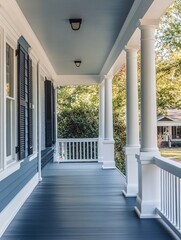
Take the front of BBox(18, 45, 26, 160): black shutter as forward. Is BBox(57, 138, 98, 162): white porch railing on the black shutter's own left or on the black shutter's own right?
on the black shutter's own left

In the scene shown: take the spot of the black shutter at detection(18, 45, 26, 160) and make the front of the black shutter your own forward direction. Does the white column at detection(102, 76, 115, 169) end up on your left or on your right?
on your left

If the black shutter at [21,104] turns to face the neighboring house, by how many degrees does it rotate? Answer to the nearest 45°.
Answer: approximately 45° to its left

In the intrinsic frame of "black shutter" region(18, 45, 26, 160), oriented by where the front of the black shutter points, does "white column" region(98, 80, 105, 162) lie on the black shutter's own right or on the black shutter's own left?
on the black shutter's own left

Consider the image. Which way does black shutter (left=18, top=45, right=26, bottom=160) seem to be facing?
to the viewer's right

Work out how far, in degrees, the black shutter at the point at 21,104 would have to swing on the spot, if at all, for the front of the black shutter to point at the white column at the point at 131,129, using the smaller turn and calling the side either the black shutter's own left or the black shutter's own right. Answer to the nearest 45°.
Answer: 0° — it already faces it

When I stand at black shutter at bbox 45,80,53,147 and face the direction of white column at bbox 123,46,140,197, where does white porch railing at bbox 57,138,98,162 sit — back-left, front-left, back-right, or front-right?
back-left

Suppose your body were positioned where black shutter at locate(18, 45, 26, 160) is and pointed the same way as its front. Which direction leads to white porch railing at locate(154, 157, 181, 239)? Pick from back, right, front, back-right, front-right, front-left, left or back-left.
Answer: front-right
